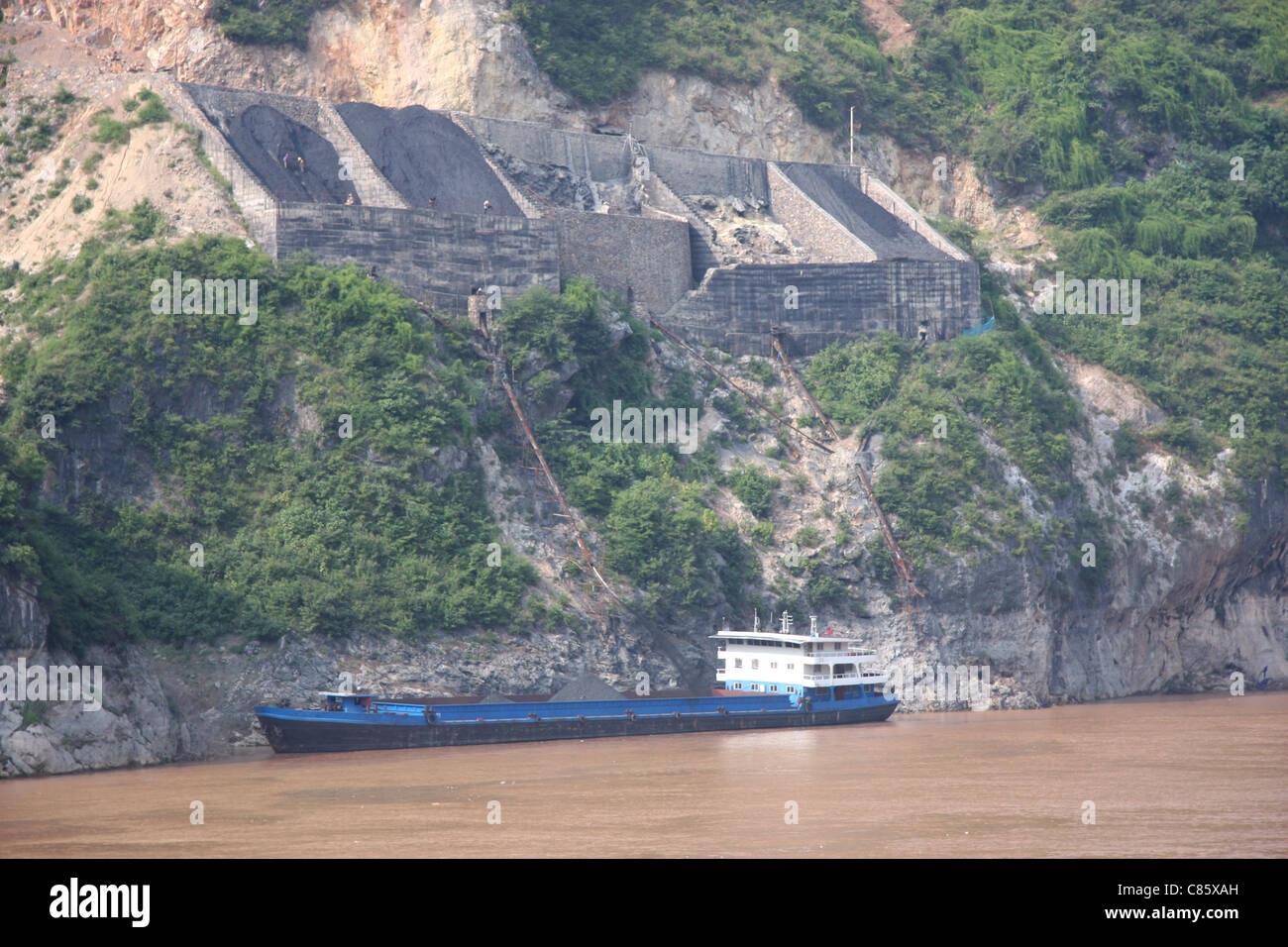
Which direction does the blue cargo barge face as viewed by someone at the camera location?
facing to the left of the viewer
